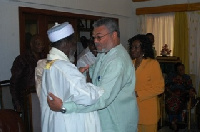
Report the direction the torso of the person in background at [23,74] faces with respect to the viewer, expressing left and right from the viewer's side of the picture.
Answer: facing the viewer and to the right of the viewer

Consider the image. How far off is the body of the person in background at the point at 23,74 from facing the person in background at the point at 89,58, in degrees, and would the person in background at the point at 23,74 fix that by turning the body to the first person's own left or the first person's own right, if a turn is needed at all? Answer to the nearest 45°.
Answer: approximately 45° to the first person's own left

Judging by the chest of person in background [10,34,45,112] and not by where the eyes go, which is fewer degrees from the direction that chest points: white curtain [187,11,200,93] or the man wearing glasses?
the man wearing glasses

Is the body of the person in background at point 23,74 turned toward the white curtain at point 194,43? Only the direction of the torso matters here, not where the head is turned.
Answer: no

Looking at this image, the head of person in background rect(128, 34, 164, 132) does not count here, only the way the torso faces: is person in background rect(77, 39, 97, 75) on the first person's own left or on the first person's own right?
on the first person's own right

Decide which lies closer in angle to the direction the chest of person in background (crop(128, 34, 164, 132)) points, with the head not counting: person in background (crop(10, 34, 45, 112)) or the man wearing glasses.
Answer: the man wearing glasses

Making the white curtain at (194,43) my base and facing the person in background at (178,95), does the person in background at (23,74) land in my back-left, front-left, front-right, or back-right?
front-right

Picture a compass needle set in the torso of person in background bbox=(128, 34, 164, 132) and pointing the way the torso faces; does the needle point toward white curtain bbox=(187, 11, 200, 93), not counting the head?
no

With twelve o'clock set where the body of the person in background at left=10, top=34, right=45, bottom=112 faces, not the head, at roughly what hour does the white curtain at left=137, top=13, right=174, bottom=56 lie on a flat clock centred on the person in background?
The white curtain is roughly at 9 o'clock from the person in background.

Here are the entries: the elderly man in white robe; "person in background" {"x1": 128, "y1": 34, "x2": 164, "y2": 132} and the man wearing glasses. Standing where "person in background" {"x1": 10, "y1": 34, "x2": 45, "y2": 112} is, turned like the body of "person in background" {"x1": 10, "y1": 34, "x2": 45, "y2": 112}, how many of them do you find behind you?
0

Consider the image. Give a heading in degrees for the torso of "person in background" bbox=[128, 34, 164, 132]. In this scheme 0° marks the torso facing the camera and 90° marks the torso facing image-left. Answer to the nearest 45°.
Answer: approximately 45°

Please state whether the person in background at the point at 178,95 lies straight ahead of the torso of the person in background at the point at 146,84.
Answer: no

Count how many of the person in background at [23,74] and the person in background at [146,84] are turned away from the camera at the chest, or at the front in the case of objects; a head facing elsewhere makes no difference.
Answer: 0

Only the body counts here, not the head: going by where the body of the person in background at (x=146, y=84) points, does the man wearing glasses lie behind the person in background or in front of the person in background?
in front

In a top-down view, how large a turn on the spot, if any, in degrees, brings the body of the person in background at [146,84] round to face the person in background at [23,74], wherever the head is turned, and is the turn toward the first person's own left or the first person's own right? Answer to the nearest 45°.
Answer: approximately 90° to the first person's own right
